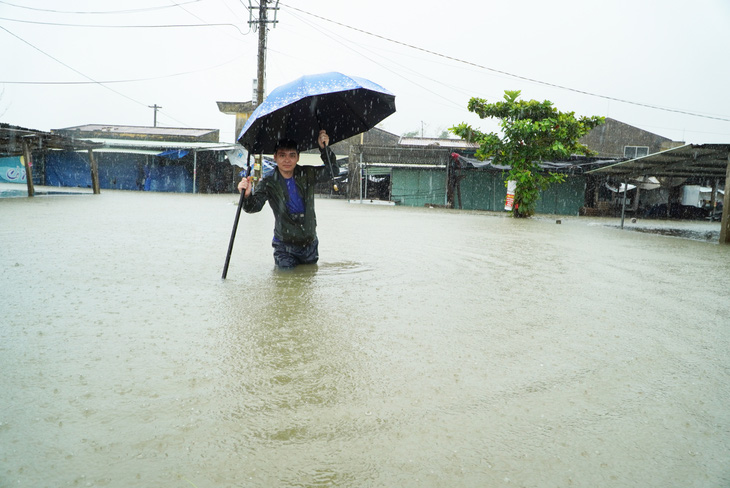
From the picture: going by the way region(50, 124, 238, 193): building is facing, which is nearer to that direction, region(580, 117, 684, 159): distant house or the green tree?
the green tree

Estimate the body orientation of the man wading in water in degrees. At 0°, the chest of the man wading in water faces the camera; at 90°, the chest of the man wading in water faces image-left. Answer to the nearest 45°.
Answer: approximately 0°

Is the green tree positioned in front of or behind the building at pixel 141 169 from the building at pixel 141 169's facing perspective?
in front

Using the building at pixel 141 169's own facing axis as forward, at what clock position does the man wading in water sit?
The man wading in water is roughly at 12 o'clock from the building.

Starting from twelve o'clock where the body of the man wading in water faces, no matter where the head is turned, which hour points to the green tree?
The green tree is roughly at 7 o'clock from the man wading in water.

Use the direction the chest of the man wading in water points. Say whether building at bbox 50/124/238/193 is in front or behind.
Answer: behind

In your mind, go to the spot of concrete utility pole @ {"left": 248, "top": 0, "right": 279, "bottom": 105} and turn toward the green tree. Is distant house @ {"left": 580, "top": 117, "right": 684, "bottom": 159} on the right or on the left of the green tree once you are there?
left

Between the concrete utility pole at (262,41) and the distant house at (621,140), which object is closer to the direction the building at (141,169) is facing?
the concrete utility pole

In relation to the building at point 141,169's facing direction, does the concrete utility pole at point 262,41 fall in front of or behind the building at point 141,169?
in front

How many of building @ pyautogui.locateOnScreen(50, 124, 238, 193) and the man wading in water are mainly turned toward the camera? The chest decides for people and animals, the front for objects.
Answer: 2

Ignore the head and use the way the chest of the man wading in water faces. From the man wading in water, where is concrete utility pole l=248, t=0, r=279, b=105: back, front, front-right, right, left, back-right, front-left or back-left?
back

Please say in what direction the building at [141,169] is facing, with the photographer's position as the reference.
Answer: facing the viewer
